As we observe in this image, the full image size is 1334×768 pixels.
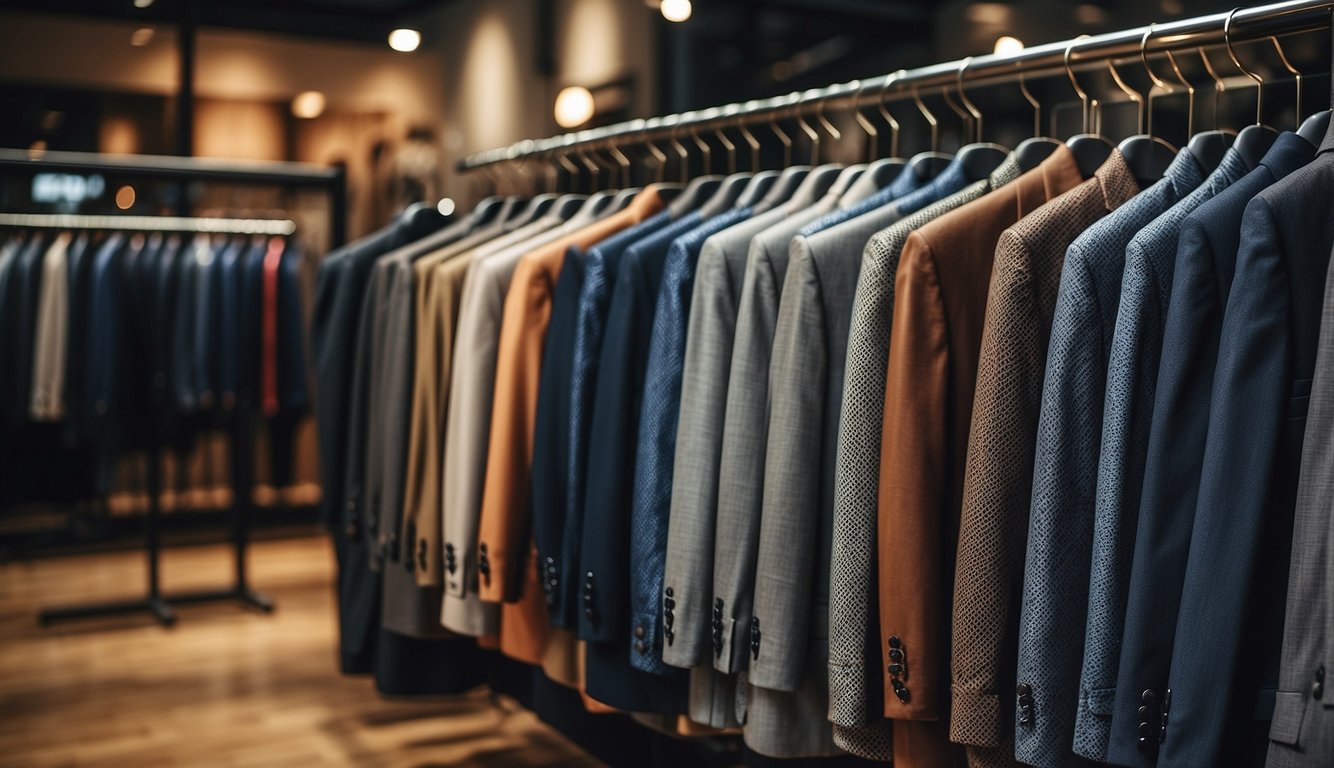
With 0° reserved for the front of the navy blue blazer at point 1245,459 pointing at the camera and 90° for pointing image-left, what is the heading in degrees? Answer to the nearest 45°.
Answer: approximately 315°

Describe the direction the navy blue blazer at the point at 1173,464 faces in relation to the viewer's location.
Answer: facing the viewer and to the right of the viewer

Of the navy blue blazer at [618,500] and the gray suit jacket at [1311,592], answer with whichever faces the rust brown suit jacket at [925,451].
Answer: the navy blue blazer

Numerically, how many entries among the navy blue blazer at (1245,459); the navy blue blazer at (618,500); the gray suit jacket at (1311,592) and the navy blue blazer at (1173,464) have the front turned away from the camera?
0

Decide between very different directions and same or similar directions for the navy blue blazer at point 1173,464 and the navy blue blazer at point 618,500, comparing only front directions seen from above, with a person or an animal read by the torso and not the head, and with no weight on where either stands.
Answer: same or similar directions

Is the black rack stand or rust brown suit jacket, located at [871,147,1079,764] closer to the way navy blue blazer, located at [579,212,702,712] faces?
the rust brown suit jacket

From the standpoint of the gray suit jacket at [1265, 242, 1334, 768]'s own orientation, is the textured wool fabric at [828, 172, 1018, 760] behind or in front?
behind

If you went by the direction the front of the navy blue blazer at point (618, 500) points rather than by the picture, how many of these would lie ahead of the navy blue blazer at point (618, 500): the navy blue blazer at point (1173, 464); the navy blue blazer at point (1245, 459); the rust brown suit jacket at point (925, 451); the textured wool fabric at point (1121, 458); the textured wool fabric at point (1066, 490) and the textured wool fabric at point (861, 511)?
6

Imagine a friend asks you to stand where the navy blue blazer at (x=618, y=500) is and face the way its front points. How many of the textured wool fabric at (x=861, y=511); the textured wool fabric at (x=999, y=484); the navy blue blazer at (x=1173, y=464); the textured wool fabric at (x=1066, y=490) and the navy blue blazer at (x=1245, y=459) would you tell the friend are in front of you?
5

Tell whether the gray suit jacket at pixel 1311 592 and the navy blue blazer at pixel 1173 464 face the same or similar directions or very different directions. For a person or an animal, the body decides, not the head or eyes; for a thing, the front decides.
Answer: same or similar directions

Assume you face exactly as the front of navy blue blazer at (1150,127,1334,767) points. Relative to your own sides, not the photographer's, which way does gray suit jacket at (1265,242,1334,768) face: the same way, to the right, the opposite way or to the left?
the same way
